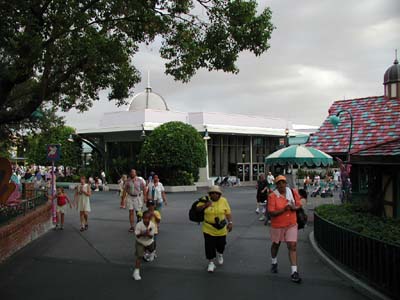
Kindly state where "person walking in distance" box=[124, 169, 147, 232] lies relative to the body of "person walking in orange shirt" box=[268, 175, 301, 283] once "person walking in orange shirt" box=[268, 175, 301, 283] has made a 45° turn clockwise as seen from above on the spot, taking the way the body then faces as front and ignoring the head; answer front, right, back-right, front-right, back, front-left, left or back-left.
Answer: right

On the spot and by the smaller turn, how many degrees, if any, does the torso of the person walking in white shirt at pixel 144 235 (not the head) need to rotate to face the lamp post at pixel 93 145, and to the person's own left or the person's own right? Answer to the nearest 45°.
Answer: approximately 180°

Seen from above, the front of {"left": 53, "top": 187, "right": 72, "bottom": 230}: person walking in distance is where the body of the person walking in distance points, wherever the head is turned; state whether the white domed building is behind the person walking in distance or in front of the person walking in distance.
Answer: behind

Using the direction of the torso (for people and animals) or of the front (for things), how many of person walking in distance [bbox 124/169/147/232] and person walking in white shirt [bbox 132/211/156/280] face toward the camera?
2

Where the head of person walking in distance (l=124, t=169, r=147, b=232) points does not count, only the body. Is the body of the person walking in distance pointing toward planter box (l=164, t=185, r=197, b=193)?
no

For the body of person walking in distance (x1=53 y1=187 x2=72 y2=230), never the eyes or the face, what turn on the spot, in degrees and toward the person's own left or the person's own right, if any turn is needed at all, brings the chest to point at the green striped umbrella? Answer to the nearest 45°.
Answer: approximately 90° to the person's own left

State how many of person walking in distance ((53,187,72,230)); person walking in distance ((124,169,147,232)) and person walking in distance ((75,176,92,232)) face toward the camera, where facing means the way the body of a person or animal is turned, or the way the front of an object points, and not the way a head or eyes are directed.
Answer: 3

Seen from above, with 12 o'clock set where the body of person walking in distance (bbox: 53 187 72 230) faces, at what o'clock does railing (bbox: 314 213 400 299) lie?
The railing is roughly at 11 o'clock from the person walking in distance.

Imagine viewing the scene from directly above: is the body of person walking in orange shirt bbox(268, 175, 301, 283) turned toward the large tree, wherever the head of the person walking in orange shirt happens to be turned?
no

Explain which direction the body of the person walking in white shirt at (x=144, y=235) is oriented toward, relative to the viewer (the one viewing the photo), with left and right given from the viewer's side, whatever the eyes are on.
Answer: facing the viewer

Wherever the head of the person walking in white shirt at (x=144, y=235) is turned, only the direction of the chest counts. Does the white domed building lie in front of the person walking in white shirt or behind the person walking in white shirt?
behind

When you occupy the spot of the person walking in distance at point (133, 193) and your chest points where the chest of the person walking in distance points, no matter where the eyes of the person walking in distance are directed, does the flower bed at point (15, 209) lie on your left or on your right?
on your right

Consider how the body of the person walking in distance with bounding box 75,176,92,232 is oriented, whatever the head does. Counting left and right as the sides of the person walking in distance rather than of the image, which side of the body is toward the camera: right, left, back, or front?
front

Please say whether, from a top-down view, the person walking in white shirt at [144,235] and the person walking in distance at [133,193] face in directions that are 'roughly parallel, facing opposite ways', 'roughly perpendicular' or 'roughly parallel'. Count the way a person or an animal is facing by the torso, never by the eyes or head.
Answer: roughly parallel

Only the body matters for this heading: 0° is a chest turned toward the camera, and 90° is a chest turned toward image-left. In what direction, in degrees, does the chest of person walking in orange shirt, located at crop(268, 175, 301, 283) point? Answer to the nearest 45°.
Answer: approximately 0°
